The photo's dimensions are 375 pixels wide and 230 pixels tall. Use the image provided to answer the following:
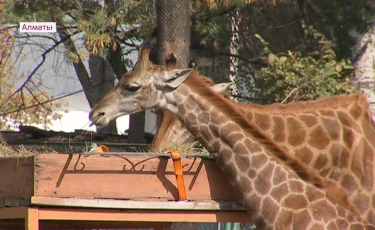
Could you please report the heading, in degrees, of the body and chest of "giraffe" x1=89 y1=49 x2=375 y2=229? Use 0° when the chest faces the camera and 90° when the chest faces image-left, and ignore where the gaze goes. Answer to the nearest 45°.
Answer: approximately 90°

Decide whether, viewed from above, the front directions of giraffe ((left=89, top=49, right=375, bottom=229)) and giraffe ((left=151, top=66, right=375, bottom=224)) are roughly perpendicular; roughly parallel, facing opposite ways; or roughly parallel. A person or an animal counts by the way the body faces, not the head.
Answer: roughly parallel

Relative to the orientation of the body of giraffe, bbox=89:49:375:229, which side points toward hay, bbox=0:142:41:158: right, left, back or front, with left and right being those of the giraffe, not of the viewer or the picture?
front

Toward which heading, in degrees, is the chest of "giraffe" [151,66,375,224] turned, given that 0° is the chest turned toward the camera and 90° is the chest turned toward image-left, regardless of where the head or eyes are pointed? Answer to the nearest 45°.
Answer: approximately 90°

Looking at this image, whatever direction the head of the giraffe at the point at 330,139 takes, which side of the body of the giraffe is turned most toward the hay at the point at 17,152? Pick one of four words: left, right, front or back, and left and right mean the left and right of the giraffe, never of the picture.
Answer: front

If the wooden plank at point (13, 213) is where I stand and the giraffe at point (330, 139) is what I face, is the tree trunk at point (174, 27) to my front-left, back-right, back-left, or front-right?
front-left

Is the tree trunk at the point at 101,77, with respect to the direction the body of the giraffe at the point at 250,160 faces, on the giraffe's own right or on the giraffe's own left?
on the giraffe's own right

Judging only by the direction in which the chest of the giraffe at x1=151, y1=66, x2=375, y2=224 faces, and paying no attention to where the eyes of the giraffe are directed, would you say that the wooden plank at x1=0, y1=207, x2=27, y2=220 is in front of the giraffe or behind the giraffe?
in front

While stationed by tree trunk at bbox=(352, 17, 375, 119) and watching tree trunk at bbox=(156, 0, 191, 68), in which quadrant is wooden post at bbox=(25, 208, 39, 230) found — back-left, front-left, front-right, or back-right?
front-left
